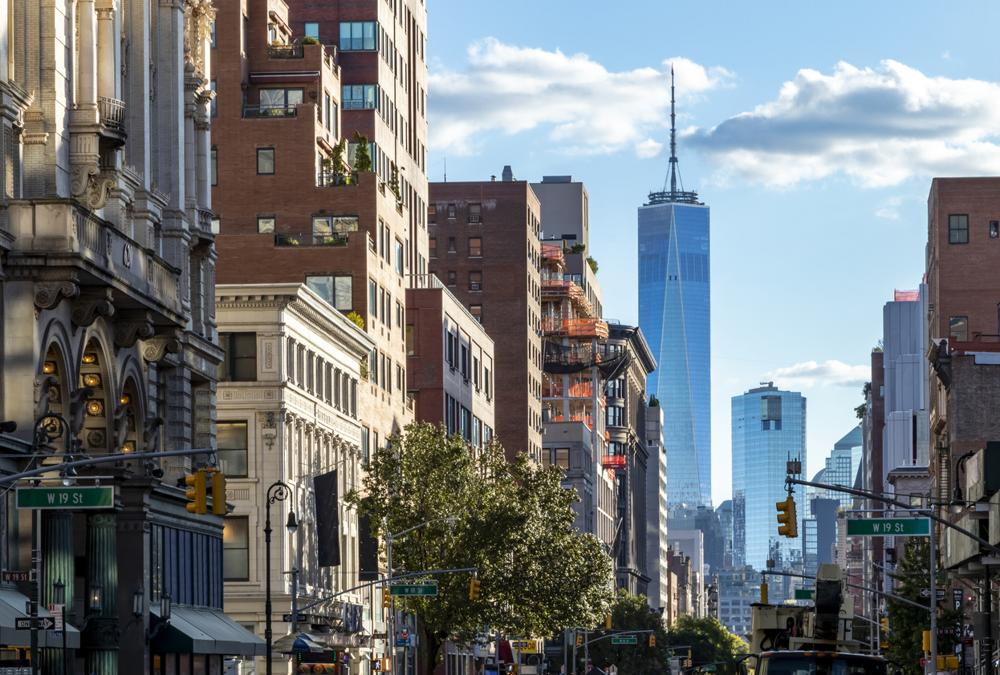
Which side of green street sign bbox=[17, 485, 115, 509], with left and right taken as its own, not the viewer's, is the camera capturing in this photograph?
front

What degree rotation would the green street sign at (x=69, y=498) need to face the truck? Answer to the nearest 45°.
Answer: approximately 90° to its left

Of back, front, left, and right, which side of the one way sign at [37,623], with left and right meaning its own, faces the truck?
left

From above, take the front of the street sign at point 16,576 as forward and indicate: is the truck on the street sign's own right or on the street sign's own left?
on the street sign's own left

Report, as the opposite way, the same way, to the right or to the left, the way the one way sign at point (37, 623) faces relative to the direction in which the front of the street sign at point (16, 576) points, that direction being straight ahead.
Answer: the same way

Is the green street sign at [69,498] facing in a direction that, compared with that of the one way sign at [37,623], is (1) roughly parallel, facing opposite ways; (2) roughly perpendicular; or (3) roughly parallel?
roughly parallel

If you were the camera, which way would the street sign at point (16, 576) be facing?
facing the viewer

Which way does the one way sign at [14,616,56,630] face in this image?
toward the camera
